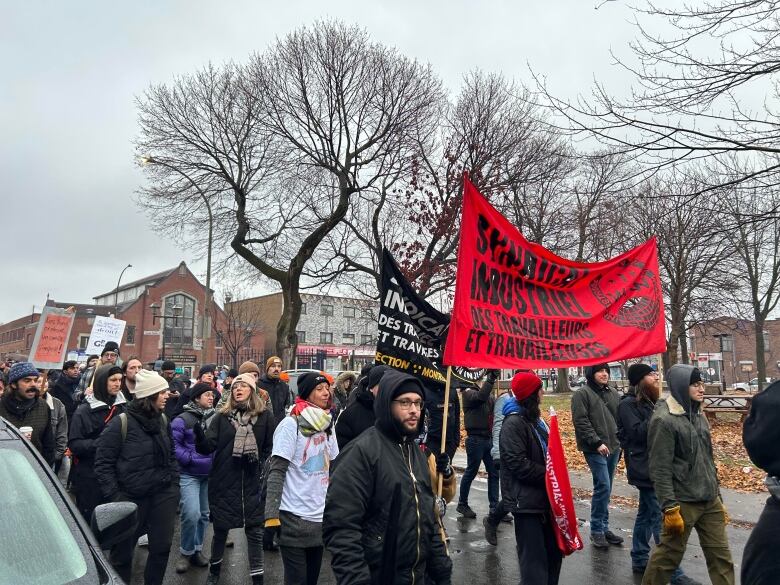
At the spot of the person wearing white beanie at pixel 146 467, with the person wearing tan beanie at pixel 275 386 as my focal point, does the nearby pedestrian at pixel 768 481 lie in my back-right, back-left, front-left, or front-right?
back-right

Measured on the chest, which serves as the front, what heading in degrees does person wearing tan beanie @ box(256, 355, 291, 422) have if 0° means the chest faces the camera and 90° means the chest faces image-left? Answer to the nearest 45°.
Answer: approximately 315°

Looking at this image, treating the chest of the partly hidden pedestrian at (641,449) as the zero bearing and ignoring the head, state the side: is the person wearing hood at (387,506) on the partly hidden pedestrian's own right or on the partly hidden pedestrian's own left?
on the partly hidden pedestrian's own right
